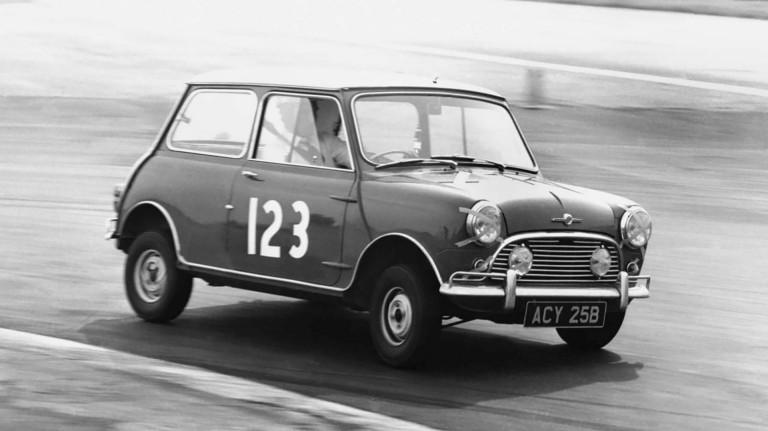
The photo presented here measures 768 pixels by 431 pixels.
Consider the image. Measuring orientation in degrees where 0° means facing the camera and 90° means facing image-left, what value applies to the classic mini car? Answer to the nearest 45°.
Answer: approximately 315°
